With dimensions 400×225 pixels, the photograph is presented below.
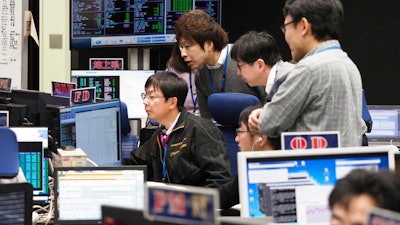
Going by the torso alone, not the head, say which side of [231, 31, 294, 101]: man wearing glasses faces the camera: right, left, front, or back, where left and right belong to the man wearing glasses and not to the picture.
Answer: left

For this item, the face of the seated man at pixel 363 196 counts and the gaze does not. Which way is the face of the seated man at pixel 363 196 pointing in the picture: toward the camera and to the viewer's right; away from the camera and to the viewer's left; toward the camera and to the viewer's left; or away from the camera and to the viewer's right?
toward the camera and to the viewer's left

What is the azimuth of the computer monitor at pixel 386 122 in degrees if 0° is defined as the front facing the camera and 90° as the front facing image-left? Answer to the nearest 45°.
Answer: approximately 0°

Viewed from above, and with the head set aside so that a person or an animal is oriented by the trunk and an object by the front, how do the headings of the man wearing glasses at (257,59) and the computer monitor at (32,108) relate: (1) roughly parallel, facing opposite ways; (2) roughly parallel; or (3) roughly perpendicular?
roughly perpendicular

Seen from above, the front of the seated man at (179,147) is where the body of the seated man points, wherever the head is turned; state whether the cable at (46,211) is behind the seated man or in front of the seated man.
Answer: in front

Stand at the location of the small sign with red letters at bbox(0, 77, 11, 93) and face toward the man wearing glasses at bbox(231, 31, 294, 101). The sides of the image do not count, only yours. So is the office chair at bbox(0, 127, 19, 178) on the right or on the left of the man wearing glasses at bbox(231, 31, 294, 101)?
right

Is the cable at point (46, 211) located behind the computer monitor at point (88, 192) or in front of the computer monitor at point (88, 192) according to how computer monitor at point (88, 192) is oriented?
behind

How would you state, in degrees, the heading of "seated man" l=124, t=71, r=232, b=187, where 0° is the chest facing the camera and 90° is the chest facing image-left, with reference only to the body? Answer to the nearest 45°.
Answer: approximately 45°
